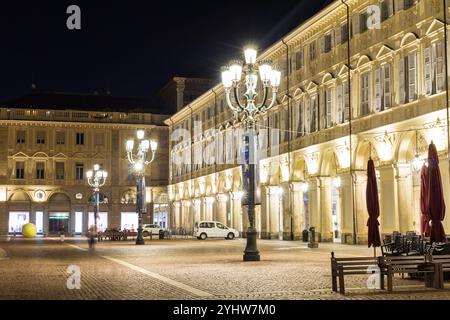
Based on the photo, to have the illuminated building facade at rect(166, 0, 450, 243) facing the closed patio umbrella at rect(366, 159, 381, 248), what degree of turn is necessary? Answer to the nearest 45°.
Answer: approximately 45° to its left

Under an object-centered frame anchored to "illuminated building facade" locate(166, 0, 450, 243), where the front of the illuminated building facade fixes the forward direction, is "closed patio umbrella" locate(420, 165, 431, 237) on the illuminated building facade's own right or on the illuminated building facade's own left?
on the illuminated building facade's own left

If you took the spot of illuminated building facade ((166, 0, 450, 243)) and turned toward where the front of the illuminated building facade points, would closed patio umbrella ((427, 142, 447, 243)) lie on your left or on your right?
on your left

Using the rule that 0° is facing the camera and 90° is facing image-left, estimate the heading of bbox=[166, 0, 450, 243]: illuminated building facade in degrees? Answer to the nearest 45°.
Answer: approximately 45°
